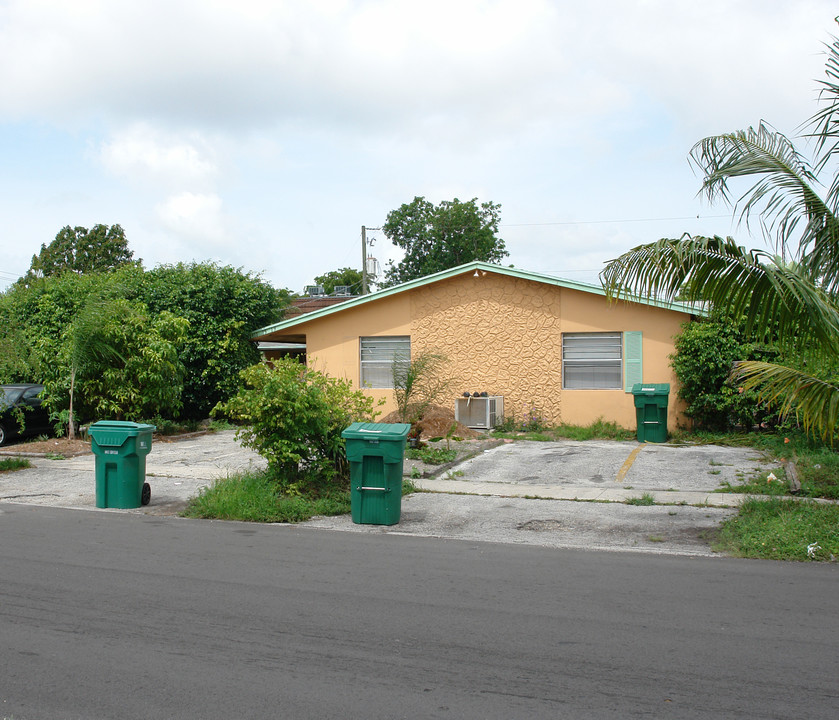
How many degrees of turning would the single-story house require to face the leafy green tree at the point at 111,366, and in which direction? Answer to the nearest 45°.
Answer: approximately 90° to its right

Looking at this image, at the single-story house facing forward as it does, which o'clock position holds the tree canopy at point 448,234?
The tree canopy is roughly at 6 o'clock from the single-story house.

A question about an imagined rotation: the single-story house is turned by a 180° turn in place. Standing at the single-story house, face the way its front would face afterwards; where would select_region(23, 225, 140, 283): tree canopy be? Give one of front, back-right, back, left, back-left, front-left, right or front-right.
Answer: front-left

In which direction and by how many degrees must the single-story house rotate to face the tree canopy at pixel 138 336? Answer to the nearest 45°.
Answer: approximately 90° to its right

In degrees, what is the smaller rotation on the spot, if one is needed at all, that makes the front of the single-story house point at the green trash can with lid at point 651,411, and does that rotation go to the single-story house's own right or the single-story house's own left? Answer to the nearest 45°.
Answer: approximately 45° to the single-story house's own left

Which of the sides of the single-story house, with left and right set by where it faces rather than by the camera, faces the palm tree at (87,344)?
right

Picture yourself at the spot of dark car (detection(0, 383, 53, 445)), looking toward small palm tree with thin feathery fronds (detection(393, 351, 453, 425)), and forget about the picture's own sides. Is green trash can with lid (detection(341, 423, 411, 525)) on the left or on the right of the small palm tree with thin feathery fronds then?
right

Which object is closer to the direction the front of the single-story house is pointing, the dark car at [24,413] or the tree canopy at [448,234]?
the dark car

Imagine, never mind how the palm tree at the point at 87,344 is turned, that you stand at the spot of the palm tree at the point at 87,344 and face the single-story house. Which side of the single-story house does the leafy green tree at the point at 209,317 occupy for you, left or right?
left

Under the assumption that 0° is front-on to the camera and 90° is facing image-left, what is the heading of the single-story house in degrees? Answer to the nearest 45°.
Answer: approximately 0°
